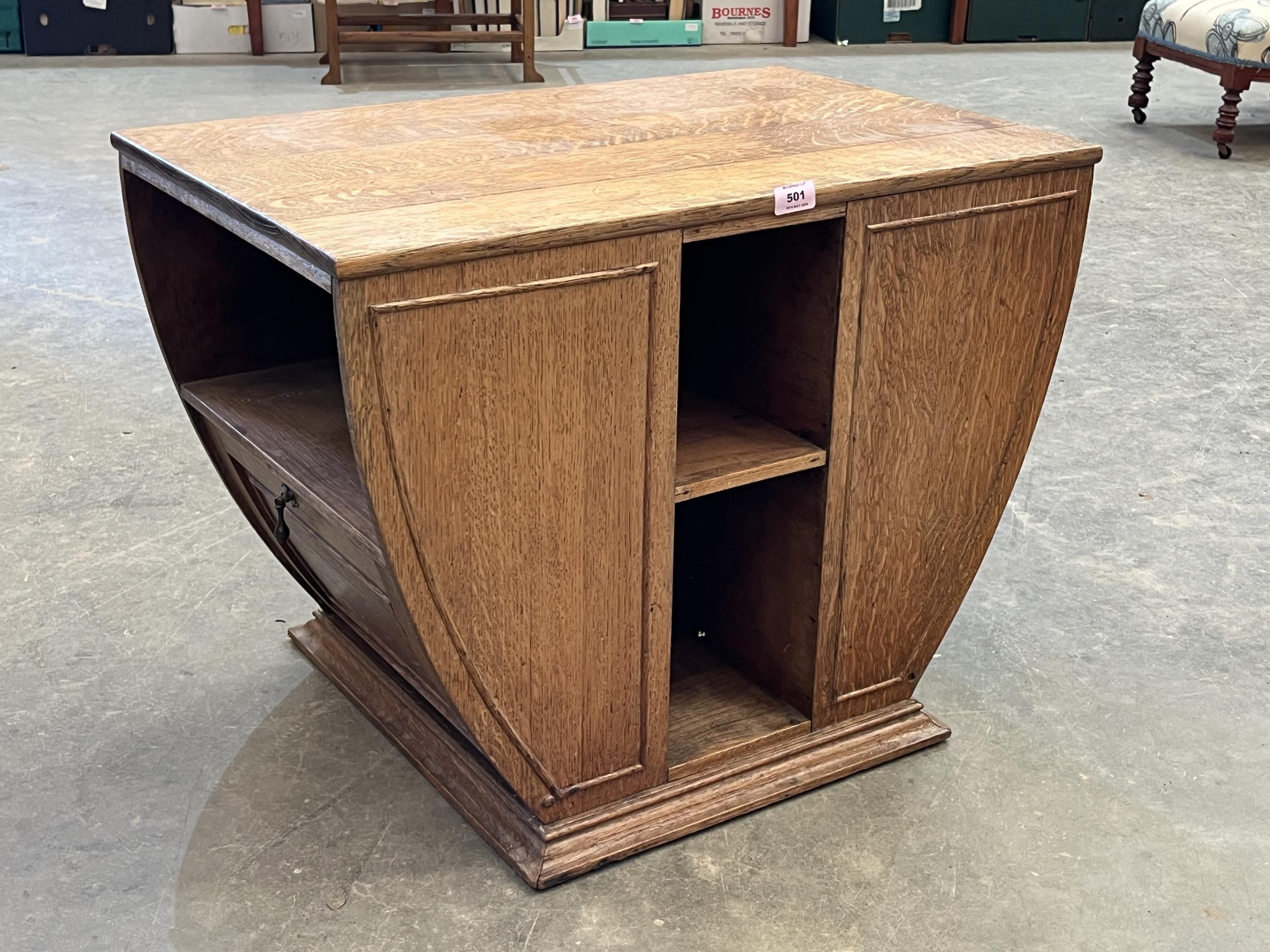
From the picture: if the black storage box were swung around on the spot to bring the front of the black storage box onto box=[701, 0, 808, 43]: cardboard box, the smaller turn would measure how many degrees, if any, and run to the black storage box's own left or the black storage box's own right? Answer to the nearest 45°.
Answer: approximately 90° to the black storage box's own left

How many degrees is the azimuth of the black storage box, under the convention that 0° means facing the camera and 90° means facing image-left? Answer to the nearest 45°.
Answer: approximately 0°

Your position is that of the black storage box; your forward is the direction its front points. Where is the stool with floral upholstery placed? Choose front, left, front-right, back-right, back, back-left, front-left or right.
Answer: front-left

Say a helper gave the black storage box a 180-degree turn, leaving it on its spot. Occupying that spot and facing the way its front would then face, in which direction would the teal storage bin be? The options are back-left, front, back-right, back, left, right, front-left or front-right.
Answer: right

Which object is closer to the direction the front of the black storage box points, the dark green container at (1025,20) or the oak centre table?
the oak centre table

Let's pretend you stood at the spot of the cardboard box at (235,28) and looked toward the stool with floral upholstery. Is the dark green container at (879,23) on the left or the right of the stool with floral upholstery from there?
left

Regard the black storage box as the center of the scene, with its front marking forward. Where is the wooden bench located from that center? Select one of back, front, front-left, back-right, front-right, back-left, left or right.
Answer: front-left

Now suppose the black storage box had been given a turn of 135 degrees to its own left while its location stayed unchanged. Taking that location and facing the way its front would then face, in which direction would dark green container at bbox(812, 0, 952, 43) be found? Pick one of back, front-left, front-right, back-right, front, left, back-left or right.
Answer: front-right

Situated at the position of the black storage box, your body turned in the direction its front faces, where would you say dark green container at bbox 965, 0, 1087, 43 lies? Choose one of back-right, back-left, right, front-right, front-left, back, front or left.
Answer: left

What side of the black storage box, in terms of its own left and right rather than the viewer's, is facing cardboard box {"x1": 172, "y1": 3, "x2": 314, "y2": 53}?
left

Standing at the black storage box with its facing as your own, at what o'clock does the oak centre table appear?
The oak centre table is roughly at 12 o'clock from the black storage box.
